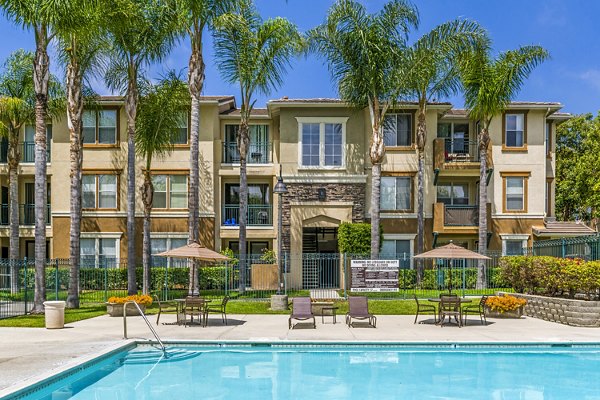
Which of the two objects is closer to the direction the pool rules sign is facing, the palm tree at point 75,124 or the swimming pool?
the swimming pool

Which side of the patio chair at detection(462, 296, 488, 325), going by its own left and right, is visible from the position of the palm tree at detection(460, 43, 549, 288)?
right

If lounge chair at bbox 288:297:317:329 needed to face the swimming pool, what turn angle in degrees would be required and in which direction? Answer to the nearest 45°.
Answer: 0° — it already faces it

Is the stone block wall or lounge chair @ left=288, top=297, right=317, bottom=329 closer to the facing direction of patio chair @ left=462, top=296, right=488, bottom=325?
the lounge chair

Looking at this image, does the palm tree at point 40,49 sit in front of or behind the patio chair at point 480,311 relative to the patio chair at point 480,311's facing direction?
in front

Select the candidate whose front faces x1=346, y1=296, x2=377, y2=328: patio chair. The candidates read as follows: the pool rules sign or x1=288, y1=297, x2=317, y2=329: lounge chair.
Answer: the pool rules sign

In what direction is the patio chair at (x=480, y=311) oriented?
to the viewer's left
